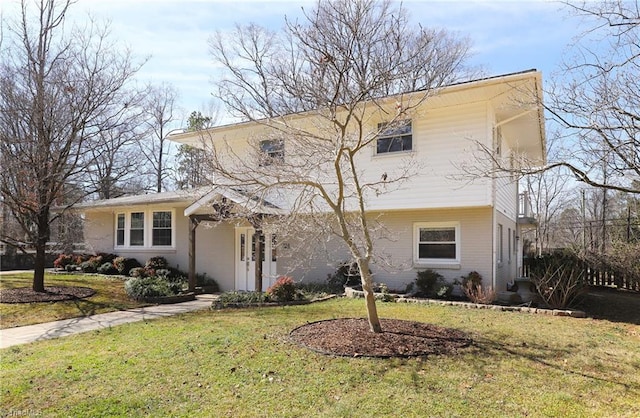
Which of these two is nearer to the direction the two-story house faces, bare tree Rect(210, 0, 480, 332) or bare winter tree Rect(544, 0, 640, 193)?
the bare tree

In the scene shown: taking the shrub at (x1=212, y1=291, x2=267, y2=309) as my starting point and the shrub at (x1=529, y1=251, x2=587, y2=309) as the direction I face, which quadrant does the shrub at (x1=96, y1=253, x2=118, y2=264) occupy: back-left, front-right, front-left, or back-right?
back-left

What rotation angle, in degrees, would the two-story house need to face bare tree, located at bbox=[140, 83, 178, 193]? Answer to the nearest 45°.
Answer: approximately 90° to its right

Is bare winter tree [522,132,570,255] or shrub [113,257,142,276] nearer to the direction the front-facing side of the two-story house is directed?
the shrub

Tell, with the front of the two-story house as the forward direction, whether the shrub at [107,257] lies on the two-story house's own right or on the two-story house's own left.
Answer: on the two-story house's own right

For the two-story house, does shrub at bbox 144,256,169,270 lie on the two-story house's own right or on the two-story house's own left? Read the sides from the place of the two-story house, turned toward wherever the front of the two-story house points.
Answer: on the two-story house's own right

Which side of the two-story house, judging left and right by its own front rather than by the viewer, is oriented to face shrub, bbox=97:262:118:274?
right

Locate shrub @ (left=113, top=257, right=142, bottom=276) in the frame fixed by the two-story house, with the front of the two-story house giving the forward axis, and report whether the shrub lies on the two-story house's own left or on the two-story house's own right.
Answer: on the two-story house's own right

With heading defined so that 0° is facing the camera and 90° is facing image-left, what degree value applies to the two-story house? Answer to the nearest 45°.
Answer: approximately 45°

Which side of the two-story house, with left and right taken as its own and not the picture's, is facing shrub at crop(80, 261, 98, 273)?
right
